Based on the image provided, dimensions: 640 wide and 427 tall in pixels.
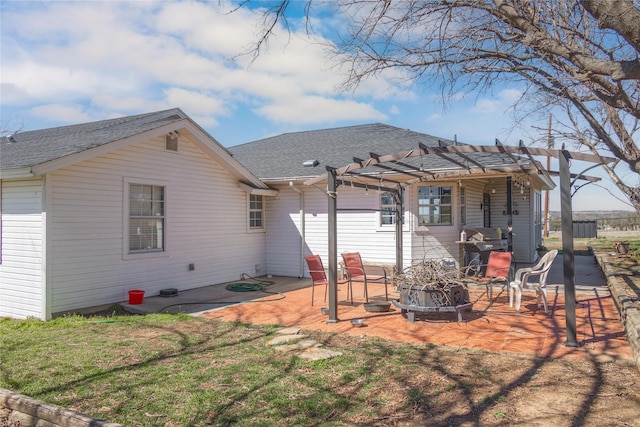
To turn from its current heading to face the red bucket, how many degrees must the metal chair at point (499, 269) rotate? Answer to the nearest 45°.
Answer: approximately 45° to its right

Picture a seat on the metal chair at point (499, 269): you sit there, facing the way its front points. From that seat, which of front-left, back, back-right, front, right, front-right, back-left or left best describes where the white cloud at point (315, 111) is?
right

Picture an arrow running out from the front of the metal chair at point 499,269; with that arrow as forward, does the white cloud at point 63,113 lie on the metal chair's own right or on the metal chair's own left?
on the metal chair's own right

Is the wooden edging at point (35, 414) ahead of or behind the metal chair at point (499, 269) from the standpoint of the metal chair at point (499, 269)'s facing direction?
ahead

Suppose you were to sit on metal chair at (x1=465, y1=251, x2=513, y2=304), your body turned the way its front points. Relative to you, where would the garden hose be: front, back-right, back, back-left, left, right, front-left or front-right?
front-right

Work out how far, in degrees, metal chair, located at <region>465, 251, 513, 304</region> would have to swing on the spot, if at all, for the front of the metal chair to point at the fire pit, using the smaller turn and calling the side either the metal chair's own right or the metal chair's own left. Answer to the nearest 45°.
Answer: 0° — it already faces it

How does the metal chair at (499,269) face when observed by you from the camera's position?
facing the viewer and to the left of the viewer

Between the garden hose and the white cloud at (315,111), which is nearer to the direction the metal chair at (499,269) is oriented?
the garden hose

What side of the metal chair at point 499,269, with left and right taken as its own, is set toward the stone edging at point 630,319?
left

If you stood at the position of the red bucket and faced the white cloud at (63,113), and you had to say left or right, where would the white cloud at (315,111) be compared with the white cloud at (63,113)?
right

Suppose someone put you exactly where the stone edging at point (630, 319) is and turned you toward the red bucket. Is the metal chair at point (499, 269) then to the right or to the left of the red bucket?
right
